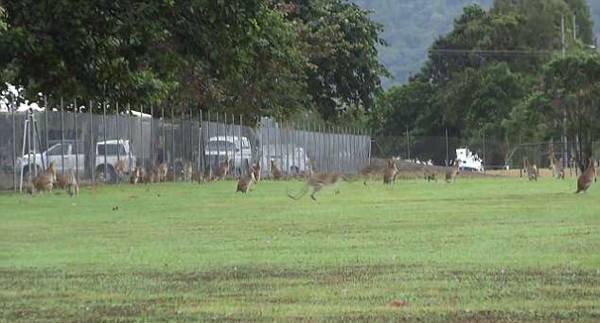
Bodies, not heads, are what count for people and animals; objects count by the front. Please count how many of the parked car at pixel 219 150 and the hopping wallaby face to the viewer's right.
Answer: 1

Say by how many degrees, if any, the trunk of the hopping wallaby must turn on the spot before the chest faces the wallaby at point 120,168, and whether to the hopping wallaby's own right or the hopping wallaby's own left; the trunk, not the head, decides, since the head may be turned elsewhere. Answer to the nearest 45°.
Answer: approximately 135° to the hopping wallaby's own left

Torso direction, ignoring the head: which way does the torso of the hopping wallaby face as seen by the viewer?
to the viewer's right

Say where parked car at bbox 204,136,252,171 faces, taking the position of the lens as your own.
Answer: facing the viewer and to the left of the viewer

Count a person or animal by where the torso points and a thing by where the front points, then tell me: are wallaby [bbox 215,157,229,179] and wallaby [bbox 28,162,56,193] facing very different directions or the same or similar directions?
same or similar directions
